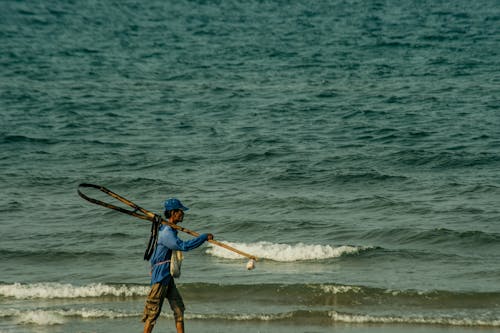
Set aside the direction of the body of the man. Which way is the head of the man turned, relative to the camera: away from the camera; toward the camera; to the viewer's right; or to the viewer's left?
to the viewer's right

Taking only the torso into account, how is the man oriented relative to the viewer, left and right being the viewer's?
facing to the right of the viewer
